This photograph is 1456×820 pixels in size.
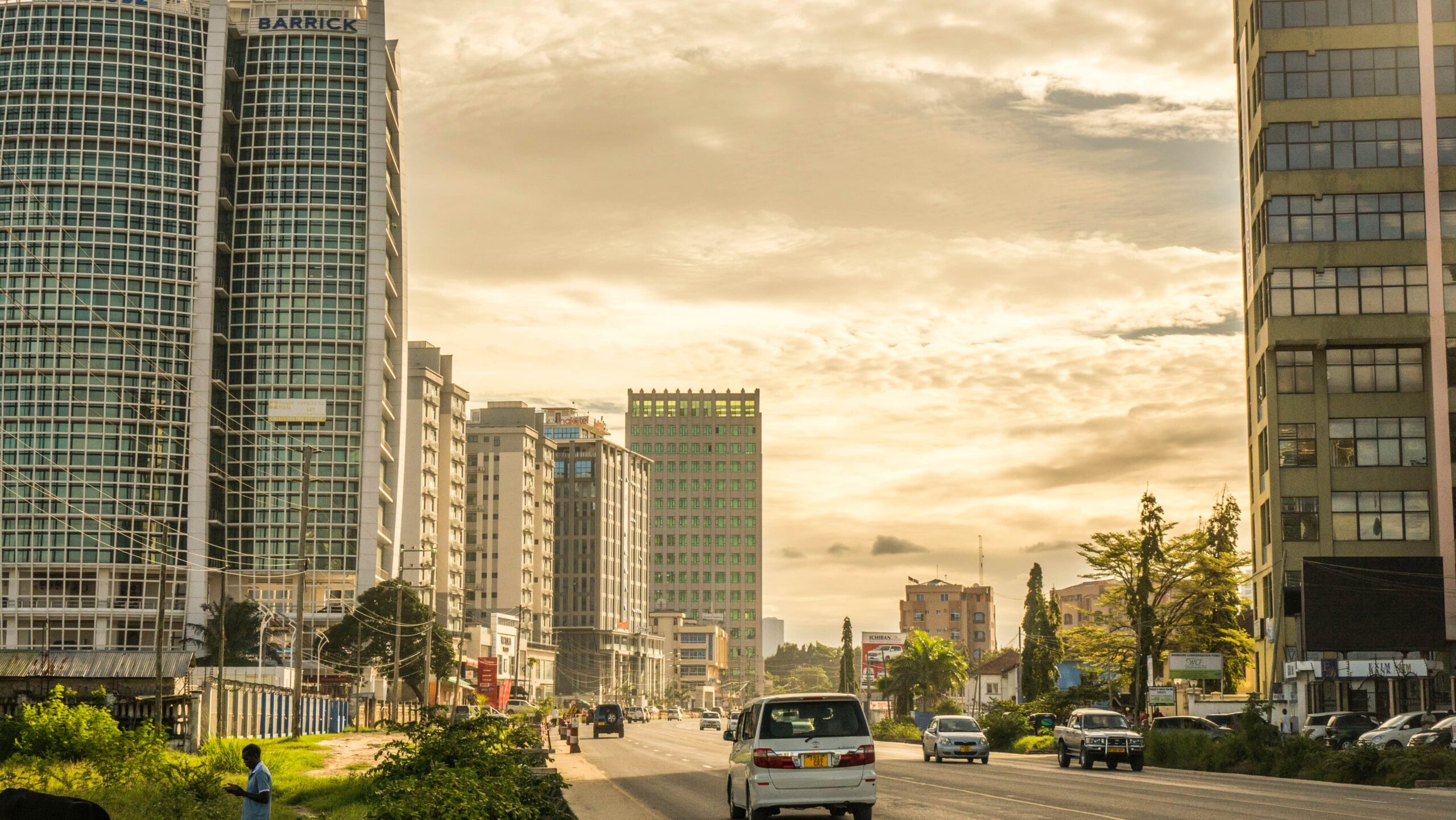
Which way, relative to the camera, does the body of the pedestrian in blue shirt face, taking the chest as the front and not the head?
to the viewer's left

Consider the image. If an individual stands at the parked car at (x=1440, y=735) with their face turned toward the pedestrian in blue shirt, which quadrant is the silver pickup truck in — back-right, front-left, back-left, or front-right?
front-right

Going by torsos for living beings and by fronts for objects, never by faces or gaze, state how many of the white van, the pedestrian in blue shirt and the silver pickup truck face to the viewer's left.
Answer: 1

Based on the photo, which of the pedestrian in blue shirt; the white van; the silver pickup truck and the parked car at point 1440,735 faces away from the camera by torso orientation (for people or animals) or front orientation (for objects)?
the white van

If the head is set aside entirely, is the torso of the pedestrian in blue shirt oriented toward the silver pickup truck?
no

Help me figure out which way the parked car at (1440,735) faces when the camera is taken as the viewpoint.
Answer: facing the viewer and to the left of the viewer

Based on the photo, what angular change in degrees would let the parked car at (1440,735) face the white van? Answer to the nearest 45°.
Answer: approximately 45° to its left

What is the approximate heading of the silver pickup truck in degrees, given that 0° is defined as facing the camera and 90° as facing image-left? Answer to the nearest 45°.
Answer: approximately 315°

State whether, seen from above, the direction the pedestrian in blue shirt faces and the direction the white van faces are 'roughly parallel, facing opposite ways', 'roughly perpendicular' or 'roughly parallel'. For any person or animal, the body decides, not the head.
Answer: roughly perpendicular

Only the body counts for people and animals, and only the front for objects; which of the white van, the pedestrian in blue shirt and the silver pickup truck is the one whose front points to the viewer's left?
the pedestrian in blue shirt

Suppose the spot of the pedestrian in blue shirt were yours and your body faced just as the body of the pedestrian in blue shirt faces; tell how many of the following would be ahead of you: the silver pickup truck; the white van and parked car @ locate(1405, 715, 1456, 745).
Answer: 0

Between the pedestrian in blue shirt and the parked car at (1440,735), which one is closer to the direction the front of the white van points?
the parked car

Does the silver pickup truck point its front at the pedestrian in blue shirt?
no

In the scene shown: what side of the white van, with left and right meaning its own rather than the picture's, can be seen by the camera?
back
